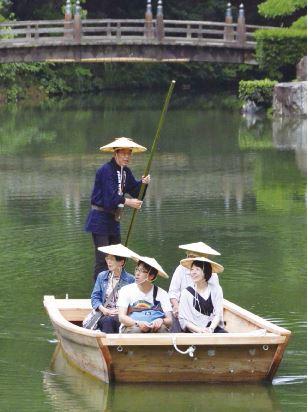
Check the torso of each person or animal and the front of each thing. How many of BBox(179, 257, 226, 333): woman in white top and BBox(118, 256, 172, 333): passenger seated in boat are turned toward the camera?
2

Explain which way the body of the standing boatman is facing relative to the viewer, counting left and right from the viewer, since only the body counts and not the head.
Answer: facing the viewer and to the right of the viewer

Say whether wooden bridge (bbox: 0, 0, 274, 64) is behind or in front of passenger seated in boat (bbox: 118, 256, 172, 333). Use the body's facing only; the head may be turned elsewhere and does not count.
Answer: behind

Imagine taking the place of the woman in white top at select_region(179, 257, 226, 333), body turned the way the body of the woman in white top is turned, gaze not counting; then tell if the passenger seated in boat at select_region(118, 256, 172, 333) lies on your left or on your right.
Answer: on your right

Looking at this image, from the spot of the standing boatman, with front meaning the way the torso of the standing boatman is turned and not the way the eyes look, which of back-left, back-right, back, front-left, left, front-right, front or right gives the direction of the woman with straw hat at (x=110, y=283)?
front-right

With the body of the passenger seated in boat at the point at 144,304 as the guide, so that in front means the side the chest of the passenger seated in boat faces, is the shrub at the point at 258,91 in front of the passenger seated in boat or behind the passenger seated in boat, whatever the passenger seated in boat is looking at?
behind

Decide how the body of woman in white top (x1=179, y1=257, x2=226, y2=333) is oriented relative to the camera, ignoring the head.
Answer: toward the camera

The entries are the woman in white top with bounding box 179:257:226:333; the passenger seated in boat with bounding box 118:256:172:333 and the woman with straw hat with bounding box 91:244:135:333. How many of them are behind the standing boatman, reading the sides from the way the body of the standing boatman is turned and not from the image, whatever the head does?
0

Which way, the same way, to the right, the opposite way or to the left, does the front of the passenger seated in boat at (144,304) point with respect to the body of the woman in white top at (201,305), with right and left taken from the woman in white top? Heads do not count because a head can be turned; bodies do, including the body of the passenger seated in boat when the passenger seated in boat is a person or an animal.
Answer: the same way
